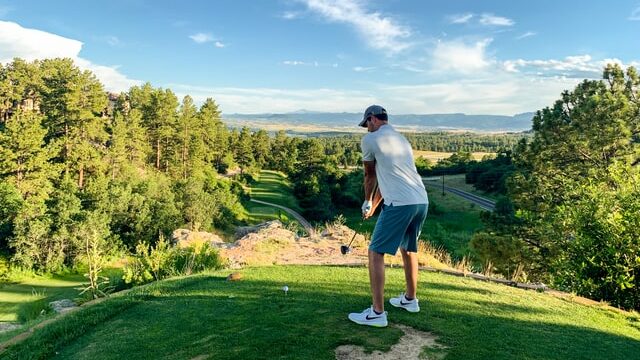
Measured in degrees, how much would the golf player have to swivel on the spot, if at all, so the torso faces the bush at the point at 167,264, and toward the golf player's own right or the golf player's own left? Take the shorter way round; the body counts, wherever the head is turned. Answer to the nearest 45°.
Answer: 0° — they already face it

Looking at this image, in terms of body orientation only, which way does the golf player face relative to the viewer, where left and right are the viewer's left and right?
facing away from the viewer and to the left of the viewer

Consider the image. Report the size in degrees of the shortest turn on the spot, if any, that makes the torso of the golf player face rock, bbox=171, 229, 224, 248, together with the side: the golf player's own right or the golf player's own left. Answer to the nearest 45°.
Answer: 0° — they already face it
